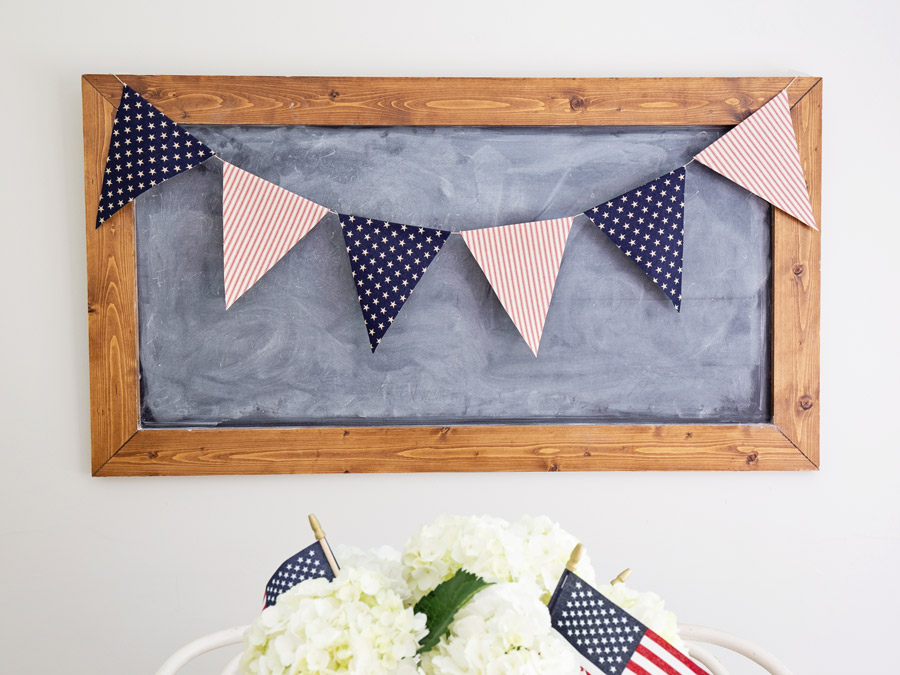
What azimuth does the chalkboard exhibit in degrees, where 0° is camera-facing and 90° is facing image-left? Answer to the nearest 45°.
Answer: approximately 0°

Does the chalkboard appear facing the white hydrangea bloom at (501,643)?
yes

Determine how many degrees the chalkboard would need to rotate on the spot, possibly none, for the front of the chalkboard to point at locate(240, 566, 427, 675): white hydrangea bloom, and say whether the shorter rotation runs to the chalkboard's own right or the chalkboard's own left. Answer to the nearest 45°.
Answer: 0° — it already faces it

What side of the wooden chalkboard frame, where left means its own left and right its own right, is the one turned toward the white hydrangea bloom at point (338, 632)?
front

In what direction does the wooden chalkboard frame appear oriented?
toward the camera

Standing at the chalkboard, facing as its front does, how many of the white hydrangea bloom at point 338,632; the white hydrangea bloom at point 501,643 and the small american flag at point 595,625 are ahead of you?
3

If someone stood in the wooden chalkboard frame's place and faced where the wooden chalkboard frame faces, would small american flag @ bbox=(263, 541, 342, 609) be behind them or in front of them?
in front

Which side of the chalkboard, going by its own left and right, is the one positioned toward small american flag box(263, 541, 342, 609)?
front

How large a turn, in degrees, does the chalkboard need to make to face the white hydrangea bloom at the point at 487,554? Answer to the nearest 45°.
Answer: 0° — it already faces it

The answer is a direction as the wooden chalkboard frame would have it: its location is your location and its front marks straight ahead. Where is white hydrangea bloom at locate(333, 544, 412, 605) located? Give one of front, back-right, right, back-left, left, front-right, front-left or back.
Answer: front
